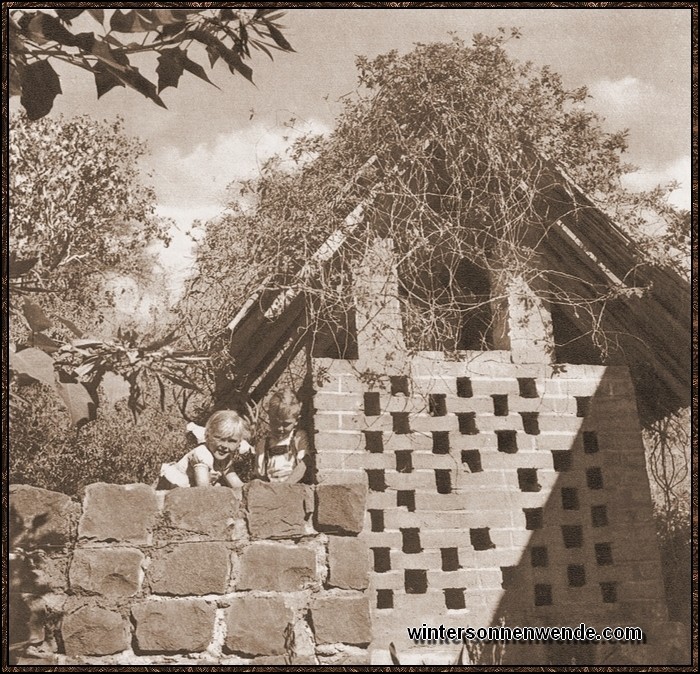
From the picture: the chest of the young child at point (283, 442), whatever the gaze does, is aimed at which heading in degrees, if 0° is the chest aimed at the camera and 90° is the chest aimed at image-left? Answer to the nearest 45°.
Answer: approximately 0°

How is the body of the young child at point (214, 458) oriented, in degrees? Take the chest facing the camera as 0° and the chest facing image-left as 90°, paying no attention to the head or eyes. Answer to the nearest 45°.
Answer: approximately 315°

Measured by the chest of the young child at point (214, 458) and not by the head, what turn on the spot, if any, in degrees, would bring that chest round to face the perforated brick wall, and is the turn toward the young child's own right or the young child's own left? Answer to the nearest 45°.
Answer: approximately 45° to the young child's own left

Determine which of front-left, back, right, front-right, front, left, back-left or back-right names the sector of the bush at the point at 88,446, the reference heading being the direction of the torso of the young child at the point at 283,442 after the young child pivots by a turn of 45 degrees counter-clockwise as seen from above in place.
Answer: back
